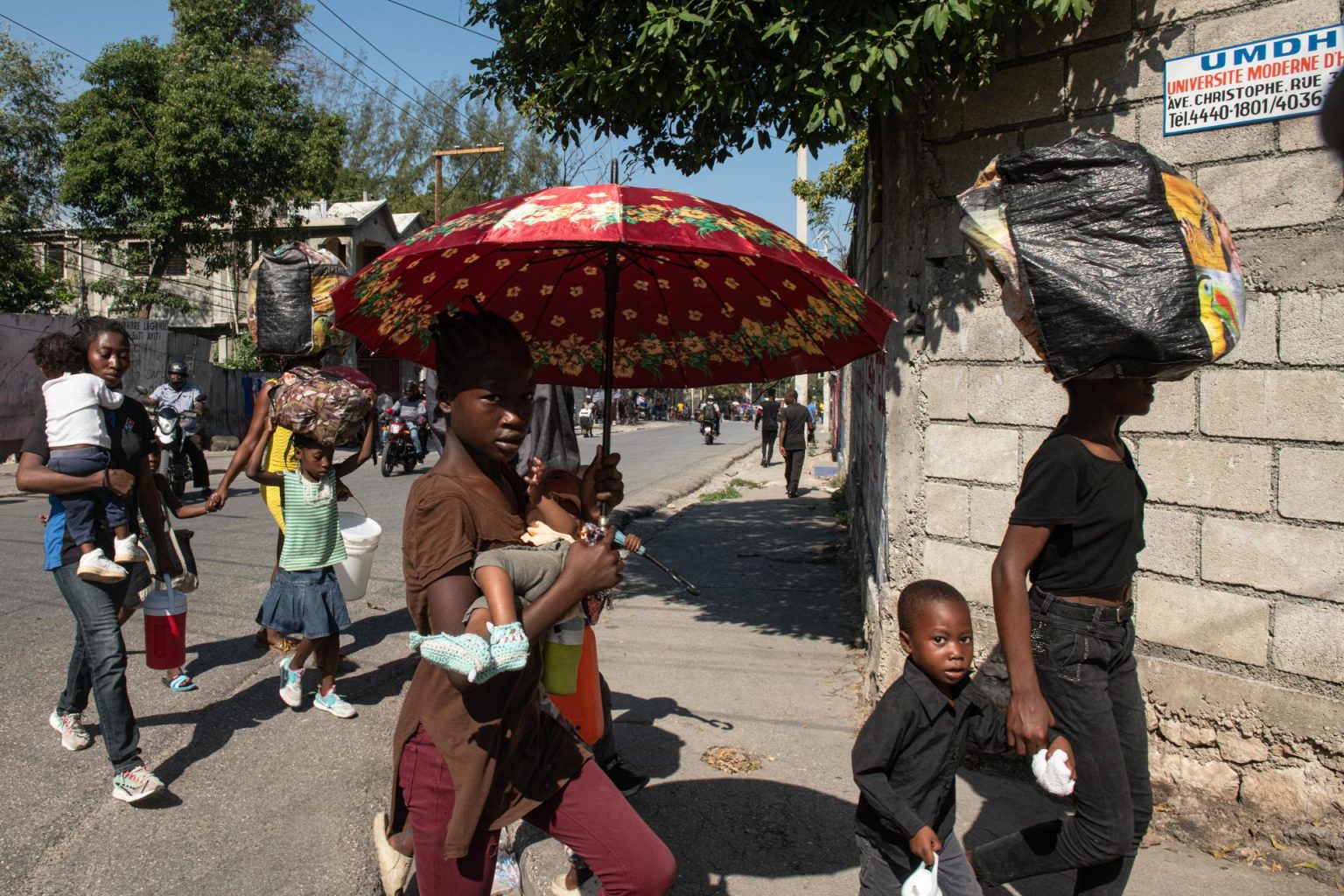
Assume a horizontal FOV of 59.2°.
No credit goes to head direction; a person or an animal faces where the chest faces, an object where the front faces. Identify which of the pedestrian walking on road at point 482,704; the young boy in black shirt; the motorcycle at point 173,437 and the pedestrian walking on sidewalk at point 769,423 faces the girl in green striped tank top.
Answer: the motorcycle

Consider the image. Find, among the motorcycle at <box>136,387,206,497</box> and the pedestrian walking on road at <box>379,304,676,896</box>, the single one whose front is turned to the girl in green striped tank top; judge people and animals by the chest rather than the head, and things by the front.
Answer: the motorcycle

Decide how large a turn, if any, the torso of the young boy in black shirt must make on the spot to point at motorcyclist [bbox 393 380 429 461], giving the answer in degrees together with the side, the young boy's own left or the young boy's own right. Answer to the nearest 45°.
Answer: approximately 180°

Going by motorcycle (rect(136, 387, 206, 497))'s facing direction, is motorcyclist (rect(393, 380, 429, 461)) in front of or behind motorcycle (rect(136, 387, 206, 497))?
behind

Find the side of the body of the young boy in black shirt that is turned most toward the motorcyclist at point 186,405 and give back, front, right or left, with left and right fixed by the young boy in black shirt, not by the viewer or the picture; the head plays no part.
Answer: back

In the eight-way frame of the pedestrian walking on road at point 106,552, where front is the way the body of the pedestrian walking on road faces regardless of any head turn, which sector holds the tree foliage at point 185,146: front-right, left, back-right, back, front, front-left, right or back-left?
back-left

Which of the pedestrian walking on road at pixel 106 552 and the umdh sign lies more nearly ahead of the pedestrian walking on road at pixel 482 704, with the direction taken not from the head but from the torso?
the umdh sign
